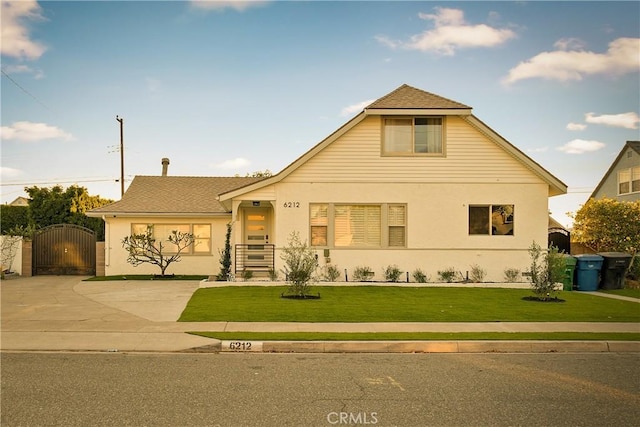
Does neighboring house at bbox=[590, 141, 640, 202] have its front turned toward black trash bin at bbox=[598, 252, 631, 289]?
yes

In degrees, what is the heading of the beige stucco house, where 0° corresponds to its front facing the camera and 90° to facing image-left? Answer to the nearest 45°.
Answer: approximately 0°

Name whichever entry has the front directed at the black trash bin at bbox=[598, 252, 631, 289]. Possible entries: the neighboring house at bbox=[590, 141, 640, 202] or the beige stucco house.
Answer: the neighboring house

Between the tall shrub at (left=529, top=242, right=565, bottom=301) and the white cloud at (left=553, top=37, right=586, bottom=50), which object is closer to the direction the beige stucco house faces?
the tall shrub

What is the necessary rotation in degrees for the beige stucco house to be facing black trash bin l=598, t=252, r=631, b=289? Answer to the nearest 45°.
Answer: approximately 90° to its left

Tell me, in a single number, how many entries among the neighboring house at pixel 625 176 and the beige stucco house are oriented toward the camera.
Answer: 2

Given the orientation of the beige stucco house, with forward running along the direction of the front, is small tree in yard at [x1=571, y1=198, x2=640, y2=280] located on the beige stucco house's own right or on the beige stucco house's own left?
on the beige stucco house's own left

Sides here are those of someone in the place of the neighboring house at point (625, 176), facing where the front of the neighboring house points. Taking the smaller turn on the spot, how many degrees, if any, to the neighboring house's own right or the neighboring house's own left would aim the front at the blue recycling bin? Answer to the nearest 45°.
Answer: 0° — it already faces it
